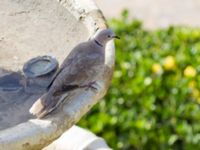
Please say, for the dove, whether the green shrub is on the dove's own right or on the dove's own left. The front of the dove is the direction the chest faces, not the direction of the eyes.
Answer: on the dove's own left

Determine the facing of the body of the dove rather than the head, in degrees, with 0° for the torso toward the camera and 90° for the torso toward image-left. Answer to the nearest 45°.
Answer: approximately 270°
